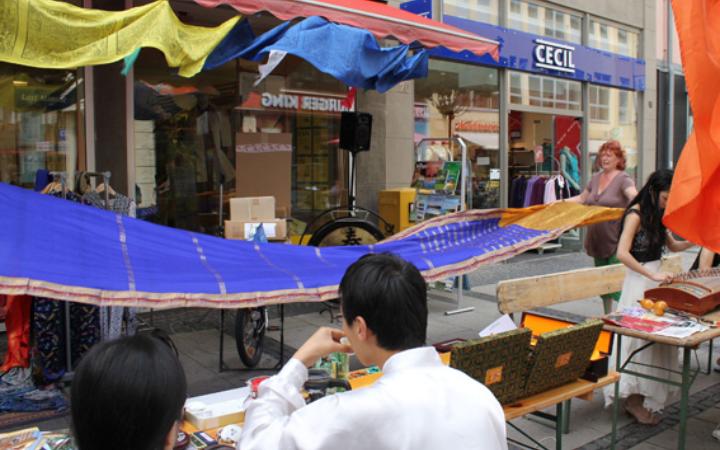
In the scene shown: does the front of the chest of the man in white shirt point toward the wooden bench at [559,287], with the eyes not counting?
no

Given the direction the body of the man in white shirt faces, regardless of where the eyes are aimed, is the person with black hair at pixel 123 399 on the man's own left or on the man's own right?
on the man's own left

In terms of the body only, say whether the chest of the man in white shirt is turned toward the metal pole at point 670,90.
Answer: no

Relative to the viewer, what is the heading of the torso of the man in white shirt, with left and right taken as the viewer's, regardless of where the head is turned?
facing away from the viewer and to the left of the viewer

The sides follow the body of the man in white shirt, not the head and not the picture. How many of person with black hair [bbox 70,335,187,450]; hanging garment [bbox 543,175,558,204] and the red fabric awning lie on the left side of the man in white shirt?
1

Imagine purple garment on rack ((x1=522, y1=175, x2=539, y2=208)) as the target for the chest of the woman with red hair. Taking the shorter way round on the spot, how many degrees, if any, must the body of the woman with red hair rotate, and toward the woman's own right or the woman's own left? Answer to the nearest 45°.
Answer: approximately 135° to the woman's own right

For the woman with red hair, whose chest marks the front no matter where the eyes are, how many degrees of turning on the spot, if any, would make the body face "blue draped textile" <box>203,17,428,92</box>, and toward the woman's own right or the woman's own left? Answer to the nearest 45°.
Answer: approximately 45° to the woman's own right

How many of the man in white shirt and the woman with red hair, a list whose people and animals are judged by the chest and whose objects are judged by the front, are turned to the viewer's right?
0

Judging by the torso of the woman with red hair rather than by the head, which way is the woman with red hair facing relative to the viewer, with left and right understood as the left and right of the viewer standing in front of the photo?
facing the viewer and to the left of the viewer

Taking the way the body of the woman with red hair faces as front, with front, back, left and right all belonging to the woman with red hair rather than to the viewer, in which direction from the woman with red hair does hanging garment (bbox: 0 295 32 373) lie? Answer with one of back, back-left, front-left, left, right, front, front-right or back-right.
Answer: front

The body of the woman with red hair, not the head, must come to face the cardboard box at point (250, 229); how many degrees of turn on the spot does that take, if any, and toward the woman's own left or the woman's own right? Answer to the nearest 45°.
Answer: approximately 45° to the woman's own right

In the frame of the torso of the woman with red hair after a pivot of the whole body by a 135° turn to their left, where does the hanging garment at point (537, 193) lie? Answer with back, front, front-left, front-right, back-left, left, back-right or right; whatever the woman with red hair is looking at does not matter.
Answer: left
